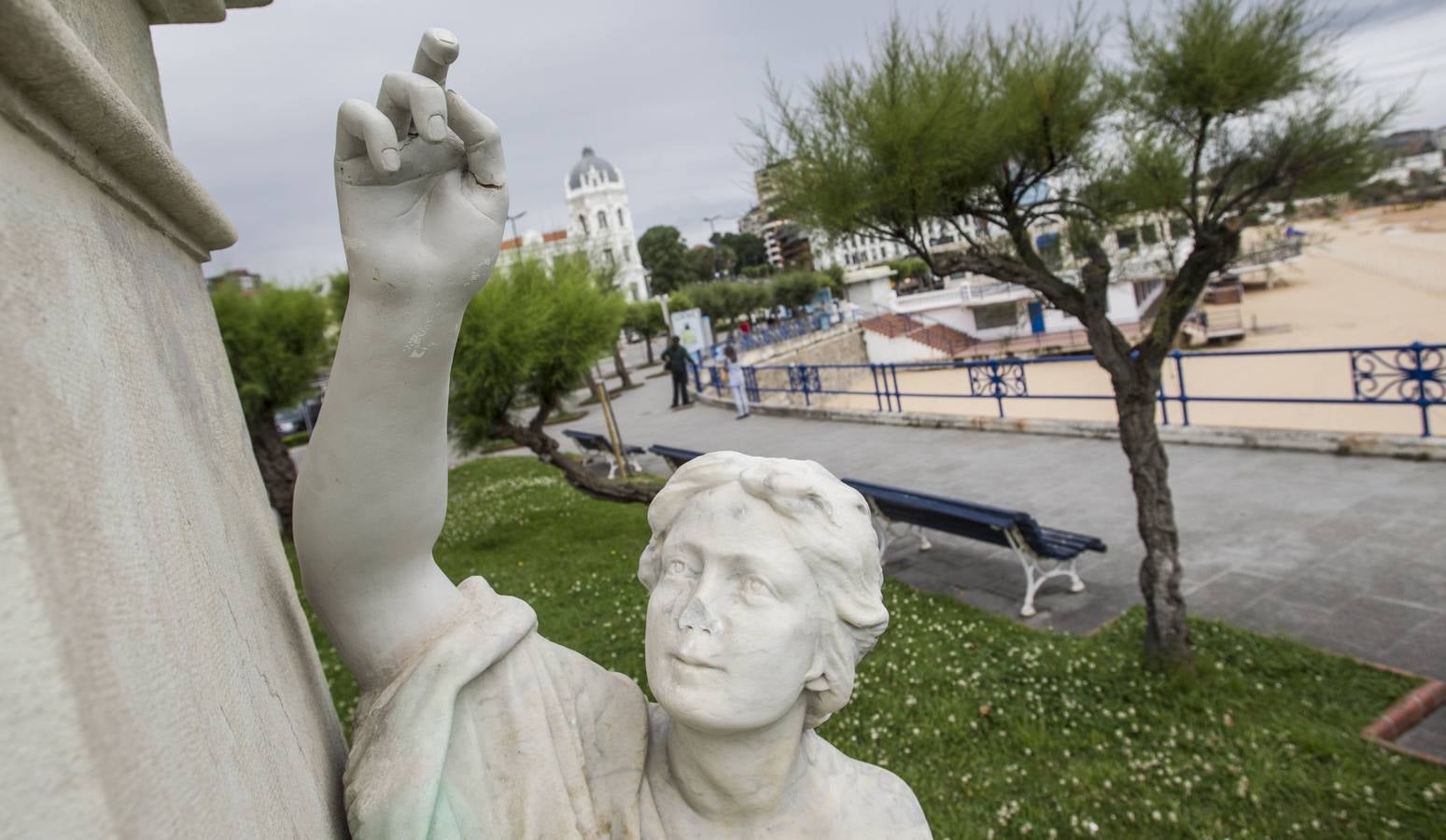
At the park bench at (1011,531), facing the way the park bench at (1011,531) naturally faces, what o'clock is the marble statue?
The marble statue is roughly at 5 o'clock from the park bench.

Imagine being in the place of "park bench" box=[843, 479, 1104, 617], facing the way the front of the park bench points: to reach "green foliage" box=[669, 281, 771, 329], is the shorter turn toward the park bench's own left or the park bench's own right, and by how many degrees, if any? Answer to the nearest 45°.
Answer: approximately 45° to the park bench's own left

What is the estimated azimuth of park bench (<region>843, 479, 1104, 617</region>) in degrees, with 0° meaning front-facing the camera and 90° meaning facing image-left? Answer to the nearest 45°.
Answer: approximately 225°

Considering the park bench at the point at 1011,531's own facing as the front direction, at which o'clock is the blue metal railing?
The blue metal railing is roughly at 11 o'clock from the park bench.

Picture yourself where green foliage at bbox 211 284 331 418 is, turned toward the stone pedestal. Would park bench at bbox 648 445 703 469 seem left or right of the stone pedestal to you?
left

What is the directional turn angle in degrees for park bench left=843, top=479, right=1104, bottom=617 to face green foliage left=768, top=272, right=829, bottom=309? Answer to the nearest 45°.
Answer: approximately 45° to its left

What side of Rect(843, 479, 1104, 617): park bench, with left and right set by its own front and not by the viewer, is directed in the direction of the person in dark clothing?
left

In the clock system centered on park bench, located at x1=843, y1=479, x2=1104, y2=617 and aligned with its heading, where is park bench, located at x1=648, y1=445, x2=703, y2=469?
park bench, located at x1=648, y1=445, x2=703, y2=469 is roughly at 9 o'clock from park bench, located at x1=843, y1=479, x2=1104, y2=617.

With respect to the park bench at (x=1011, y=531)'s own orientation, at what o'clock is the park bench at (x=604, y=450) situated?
the park bench at (x=604, y=450) is roughly at 9 o'clock from the park bench at (x=1011, y=531).

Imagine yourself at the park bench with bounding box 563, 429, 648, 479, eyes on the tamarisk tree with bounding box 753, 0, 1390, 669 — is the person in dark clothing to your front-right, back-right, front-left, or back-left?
back-left

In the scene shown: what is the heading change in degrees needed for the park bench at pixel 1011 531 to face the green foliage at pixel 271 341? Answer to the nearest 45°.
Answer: approximately 135° to its left
